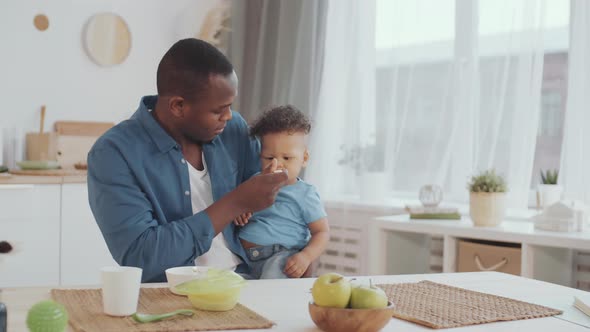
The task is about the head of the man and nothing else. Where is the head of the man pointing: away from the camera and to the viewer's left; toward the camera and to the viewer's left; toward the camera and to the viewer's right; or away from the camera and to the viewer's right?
toward the camera and to the viewer's right

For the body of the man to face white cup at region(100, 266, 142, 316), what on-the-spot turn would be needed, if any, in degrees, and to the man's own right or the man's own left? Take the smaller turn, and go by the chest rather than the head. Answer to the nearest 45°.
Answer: approximately 45° to the man's own right

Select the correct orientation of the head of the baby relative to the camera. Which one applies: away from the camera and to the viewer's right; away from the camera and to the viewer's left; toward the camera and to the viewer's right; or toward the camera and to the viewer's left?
toward the camera and to the viewer's left

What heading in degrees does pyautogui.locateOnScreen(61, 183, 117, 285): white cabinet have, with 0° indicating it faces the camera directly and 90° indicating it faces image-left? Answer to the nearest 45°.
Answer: approximately 0°

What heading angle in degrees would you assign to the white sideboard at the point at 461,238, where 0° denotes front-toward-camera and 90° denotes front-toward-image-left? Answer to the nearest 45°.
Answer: approximately 45°

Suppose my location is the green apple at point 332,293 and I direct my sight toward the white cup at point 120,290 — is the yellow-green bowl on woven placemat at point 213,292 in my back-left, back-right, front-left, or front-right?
front-right

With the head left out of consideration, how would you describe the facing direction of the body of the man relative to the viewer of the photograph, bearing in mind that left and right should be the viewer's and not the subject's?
facing the viewer and to the right of the viewer

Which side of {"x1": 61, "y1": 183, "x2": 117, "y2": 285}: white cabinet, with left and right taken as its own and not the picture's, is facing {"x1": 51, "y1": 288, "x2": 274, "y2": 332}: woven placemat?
front

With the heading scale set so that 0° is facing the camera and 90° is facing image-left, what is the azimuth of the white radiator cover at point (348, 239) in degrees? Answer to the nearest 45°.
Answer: approximately 45°

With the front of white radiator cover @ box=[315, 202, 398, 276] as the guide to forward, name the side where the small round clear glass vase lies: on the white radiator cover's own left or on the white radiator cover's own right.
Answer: on the white radiator cover's own left

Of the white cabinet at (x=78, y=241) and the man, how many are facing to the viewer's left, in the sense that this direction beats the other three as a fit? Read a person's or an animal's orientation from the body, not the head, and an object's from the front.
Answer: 0
